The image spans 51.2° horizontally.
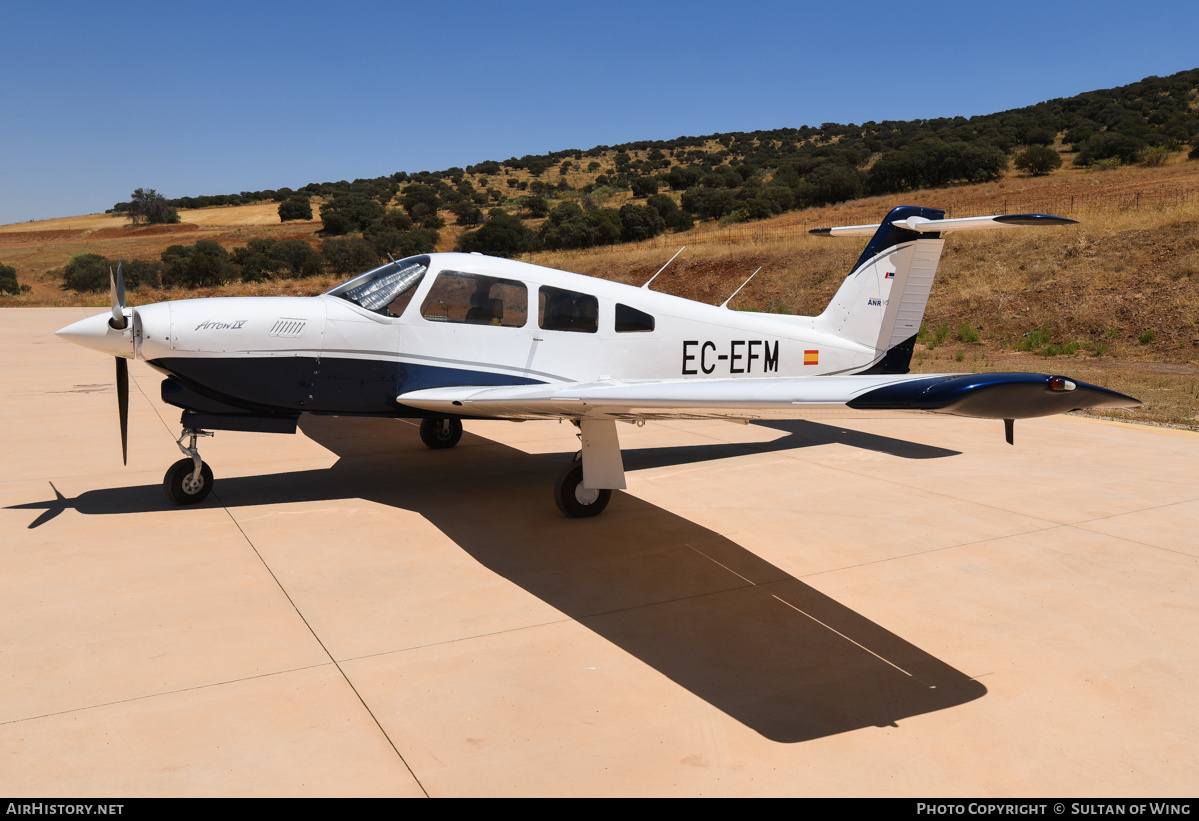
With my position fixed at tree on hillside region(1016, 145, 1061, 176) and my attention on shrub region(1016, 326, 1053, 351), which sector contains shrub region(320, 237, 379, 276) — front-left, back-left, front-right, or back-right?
front-right

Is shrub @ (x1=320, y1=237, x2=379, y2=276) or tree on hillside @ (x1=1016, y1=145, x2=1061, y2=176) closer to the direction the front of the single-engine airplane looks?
the shrub

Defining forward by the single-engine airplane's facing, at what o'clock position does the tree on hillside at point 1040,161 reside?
The tree on hillside is roughly at 4 o'clock from the single-engine airplane.

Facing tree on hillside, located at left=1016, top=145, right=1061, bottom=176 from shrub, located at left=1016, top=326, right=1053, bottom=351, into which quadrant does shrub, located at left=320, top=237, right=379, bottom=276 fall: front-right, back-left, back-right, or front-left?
front-left

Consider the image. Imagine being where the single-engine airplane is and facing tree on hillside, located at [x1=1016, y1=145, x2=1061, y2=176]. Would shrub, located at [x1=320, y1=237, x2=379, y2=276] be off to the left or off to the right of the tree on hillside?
left

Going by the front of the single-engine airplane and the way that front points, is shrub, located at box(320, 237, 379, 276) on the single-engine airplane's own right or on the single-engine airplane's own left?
on the single-engine airplane's own right

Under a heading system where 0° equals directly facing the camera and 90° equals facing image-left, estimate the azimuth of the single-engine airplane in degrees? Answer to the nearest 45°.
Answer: approximately 90°

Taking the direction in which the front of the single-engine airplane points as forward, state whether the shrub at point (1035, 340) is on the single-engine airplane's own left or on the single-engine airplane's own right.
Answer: on the single-engine airplane's own right

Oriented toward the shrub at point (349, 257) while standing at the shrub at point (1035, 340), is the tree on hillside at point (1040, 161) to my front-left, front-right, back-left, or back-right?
front-right
